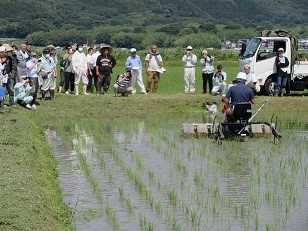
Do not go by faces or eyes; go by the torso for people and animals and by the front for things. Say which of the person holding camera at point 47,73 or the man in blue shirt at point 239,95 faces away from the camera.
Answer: the man in blue shirt

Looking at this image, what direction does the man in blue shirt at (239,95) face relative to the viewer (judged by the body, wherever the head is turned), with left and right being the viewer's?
facing away from the viewer

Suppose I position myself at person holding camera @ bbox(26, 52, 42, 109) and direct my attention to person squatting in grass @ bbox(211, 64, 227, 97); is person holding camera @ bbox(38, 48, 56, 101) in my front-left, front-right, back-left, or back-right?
front-left

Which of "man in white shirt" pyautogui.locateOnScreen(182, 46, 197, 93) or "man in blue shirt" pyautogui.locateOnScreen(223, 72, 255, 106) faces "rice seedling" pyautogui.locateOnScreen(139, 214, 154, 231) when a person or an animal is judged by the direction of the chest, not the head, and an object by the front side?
the man in white shirt

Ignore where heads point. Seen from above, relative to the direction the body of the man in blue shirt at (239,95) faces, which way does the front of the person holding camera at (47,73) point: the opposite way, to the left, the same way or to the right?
the opposite way

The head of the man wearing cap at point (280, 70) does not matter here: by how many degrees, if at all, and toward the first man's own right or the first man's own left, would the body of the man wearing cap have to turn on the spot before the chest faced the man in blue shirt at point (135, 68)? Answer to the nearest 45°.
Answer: approximately 90° to the first man's own right

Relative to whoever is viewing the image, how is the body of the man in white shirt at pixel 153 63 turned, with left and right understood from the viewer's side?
facing the viewer

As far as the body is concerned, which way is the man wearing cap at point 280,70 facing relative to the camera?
toward the camera

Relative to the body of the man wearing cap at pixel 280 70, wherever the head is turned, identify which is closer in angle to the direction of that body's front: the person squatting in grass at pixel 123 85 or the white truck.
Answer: the person squatting in grass

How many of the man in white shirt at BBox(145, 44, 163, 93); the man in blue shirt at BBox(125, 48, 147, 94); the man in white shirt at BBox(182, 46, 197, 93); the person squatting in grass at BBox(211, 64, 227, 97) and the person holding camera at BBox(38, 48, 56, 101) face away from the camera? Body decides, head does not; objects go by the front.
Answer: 0

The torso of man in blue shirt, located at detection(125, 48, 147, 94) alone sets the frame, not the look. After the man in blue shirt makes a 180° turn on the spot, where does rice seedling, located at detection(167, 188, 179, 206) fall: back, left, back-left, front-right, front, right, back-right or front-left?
back

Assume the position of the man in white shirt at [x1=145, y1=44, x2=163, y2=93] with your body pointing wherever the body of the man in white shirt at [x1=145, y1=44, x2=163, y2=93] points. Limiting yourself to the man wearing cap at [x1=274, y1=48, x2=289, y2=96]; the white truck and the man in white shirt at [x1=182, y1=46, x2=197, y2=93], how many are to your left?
3

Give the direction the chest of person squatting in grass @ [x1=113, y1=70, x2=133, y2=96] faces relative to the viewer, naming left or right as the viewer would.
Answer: facing the viewer and to the right of the viewer

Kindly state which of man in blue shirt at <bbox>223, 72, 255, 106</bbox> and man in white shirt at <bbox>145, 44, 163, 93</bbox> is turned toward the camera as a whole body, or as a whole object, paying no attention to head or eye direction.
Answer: the man in white shirt

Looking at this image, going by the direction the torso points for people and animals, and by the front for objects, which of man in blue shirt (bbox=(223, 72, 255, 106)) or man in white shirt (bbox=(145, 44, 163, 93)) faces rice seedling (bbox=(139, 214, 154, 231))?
the man in white shirt

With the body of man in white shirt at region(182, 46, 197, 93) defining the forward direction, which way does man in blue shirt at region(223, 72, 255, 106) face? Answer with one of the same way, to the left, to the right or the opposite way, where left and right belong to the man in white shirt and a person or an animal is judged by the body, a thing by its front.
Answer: the opposite way

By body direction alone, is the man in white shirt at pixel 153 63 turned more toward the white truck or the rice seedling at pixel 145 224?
the rice seedling

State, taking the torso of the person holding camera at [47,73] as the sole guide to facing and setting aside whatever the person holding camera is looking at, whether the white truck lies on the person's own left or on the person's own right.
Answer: on the person's own left

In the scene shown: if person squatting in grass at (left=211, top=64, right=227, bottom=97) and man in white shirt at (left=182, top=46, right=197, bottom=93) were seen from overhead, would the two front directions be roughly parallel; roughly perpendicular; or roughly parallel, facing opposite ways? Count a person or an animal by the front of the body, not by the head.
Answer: roughly parallel
